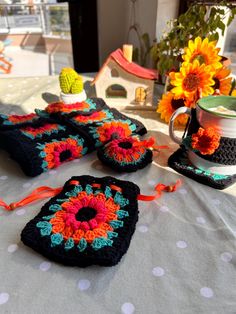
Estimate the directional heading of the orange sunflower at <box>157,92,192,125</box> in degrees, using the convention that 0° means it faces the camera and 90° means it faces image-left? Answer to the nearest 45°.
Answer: approximately 0°

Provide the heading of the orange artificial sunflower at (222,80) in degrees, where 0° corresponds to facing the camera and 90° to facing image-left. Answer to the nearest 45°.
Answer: approximately 0°
